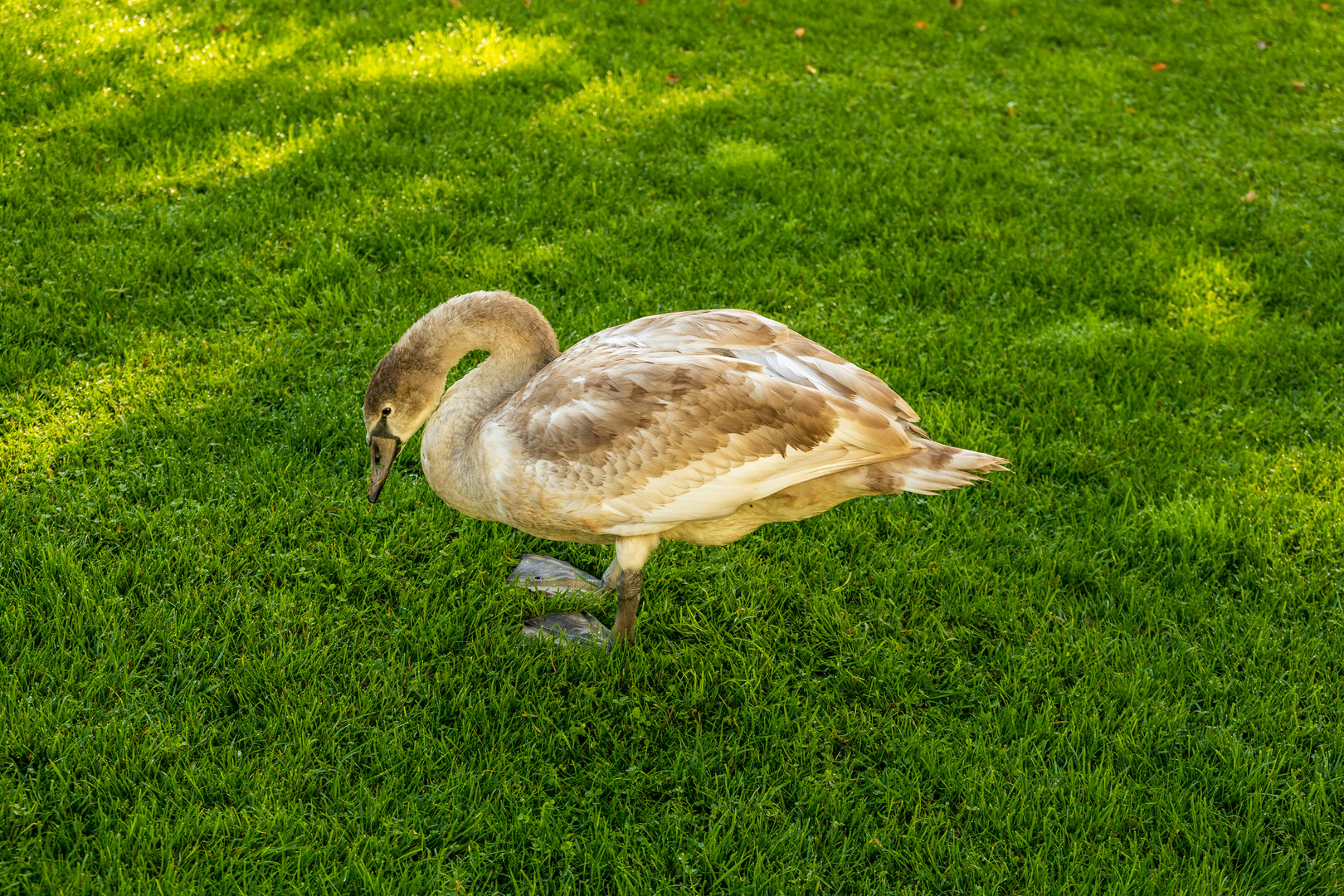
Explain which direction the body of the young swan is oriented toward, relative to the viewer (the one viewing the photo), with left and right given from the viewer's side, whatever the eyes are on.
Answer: facing to the left of the viewer
